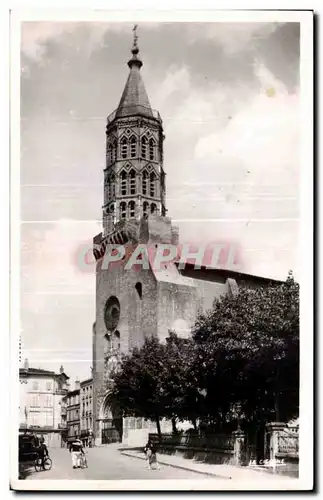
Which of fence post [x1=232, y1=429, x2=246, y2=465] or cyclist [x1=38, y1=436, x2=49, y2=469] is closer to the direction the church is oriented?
the cyclist

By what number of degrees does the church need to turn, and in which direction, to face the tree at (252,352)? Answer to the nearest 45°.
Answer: approximately 90° to its left

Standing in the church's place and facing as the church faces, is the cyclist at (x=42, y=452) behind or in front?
in front

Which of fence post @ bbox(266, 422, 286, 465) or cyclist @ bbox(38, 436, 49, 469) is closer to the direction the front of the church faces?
the cyclist

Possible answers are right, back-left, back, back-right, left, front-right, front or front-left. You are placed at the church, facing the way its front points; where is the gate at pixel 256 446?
left

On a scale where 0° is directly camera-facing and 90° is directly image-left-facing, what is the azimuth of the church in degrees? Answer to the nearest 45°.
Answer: approximately 45°

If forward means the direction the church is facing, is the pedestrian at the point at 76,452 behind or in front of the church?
in front

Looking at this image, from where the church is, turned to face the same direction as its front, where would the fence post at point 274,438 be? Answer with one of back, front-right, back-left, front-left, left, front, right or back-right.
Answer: left

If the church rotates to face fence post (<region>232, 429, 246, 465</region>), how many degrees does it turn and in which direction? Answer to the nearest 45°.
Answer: approximately 90° to its left
